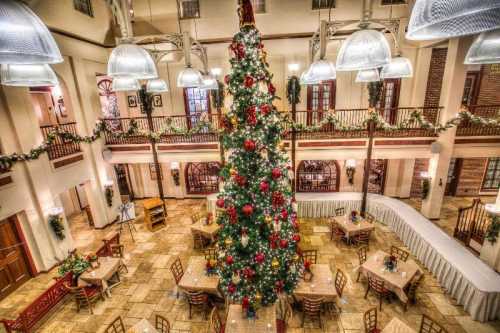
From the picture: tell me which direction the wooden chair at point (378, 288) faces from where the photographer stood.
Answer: facing away from the viewer and to the right of the viewer

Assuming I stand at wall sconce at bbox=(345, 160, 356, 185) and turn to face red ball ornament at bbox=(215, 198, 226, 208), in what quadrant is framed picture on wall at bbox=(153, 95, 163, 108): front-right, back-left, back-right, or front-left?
front-right

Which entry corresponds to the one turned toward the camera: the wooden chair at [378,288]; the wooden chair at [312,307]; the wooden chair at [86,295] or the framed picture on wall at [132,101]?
the framed picture on wall

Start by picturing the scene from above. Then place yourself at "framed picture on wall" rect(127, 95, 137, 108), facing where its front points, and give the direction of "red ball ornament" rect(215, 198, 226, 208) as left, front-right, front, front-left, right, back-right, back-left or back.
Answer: front

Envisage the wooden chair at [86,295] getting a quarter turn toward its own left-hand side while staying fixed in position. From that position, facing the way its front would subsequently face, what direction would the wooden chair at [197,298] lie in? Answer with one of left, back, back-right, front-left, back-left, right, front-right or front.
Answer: back

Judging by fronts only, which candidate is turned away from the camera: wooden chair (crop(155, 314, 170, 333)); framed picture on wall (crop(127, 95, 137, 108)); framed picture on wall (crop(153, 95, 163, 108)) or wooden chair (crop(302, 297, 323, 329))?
wooden chair (crop(302, 297, 323, 329))

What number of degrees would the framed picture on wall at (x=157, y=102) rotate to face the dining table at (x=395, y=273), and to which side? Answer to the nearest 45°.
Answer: approximately 45° to its left

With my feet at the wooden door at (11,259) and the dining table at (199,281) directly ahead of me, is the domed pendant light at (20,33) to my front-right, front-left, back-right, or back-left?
front-right

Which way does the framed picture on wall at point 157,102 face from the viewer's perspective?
toward the camera

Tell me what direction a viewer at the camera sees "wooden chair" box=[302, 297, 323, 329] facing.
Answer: facing away from the viewer

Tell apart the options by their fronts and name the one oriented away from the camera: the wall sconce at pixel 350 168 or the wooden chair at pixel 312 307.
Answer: the wooden chair

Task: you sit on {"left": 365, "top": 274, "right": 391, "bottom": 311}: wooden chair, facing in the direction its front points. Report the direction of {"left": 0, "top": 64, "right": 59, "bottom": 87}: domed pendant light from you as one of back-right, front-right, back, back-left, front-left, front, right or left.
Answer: back

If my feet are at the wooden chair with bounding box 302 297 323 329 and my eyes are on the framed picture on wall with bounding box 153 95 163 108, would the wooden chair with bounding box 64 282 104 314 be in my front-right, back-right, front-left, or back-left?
front-left

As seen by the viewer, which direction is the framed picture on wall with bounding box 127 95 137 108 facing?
toward the camera

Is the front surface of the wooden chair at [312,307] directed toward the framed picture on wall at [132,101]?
no

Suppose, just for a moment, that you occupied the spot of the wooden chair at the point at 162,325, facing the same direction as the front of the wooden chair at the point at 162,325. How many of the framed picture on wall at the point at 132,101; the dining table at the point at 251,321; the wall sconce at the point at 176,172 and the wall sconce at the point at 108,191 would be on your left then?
1

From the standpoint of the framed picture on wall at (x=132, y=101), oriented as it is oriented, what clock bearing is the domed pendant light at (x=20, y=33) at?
The domed pendant light is roughly at 12 o'clock from the framed picture on wall.

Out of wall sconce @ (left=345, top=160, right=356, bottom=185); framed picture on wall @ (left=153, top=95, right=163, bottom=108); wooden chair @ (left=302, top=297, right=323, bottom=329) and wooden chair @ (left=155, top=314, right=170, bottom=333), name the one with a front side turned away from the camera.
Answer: wooden chair @ (left=302, top=297, right=323, bottom=329)

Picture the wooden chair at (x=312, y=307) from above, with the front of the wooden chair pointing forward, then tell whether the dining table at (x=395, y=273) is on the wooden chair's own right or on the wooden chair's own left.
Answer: on the wooden chair's own right

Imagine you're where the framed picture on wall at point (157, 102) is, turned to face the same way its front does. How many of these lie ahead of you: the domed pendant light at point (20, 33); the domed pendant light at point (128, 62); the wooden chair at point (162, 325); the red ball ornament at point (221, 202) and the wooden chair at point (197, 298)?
5

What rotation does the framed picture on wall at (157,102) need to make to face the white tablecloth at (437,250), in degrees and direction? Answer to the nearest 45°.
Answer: approximately 45° to its left
